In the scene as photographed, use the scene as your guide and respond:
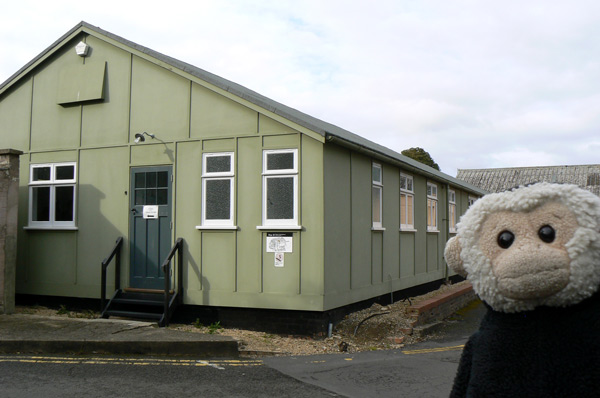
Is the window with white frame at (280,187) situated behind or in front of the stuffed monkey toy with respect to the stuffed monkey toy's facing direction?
behind

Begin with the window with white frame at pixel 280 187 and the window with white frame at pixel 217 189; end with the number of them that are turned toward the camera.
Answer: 2

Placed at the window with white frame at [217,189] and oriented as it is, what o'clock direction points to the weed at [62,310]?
The weed is roughly at 4 o'clock from the window with white frame.

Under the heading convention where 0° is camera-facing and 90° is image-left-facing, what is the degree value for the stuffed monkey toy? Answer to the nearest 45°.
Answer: approximately 0°

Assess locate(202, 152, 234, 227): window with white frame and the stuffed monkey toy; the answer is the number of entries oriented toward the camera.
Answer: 2

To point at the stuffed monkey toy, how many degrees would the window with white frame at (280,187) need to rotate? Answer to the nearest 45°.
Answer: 0° — it already faces it

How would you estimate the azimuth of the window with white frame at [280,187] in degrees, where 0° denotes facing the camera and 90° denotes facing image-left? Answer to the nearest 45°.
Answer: approximately 0°

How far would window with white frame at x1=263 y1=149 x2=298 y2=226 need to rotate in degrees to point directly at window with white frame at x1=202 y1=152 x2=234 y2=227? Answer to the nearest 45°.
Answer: approximately 135° to its right

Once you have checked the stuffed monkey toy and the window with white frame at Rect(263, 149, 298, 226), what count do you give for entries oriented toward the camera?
2
